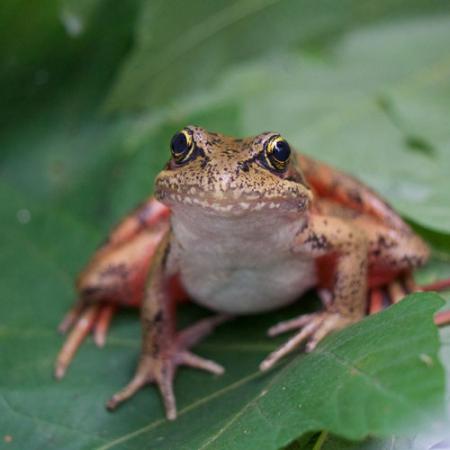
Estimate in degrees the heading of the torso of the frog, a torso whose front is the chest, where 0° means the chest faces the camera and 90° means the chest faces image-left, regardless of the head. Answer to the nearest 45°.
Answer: approximately 0°
